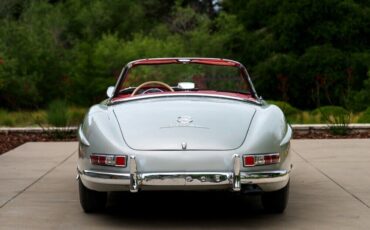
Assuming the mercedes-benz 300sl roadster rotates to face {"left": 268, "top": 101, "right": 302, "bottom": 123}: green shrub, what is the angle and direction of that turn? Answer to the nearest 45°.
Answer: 0° — it already faces it

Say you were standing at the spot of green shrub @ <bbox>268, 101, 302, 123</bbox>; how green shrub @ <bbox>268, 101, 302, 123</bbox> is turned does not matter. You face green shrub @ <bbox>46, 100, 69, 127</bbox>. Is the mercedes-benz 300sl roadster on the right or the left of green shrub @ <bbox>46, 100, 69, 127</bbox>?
left

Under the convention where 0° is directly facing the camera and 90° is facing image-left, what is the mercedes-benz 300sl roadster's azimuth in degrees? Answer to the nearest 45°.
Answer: approximately 180°
